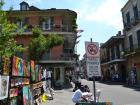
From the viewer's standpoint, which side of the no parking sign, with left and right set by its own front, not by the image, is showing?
front

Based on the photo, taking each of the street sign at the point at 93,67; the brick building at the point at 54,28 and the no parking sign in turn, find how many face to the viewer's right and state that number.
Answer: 0

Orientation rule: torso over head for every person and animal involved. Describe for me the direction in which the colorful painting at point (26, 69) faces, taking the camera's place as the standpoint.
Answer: facing the viewer and to the right of the viewer

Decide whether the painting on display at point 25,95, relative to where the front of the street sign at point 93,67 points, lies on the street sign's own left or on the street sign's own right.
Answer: on the street sign's own right

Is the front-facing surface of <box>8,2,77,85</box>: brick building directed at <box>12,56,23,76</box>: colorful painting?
yes

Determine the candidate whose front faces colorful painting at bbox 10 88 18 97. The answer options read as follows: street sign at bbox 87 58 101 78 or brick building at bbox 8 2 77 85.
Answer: the brick building

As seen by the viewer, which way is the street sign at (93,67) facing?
toward the camera

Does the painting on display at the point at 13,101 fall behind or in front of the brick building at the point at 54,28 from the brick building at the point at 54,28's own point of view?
in front

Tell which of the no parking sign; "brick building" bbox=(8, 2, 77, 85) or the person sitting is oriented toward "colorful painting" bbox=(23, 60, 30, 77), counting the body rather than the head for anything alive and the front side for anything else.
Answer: the brick building
